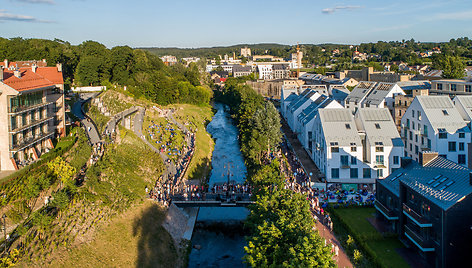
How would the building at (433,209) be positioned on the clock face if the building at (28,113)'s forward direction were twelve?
the building at (433,209) is roughly at 12 o'clock from the building at (28,113).

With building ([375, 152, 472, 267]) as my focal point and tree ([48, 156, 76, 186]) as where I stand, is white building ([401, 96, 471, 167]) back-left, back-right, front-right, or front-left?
front-left

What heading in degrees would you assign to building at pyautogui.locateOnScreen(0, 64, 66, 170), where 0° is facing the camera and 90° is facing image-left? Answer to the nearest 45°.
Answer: approximately 315°

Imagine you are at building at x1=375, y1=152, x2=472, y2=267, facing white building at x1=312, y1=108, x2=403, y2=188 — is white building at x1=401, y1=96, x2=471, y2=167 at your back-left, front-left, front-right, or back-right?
front-right

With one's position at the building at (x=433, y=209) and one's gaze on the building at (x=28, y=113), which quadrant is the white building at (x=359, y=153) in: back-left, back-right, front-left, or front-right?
front-right

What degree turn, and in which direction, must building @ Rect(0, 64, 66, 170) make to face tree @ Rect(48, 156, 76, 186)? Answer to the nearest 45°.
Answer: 0° — it already faces it

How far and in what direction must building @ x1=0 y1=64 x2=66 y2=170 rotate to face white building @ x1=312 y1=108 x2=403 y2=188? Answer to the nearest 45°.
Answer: approximately 45° to its left
